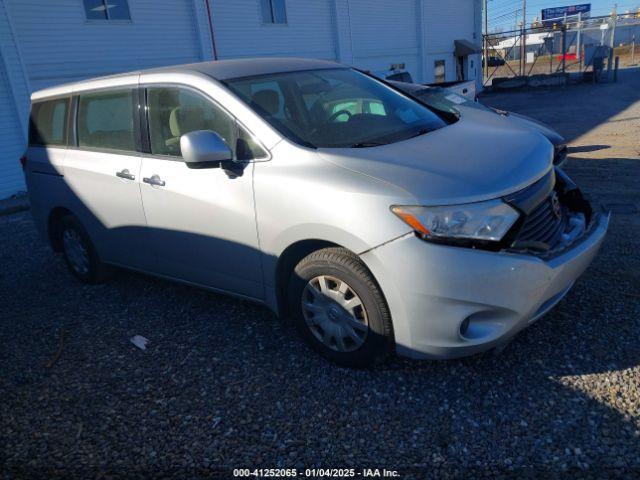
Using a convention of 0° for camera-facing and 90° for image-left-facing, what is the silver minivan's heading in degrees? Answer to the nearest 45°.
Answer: approximately 315°
